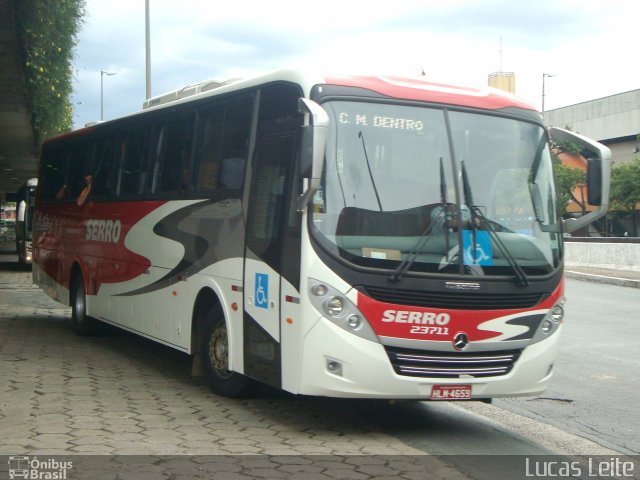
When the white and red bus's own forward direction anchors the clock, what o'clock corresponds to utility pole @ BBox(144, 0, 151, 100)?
The utility pole is roughly at 7 o'clock from the white and red bus.

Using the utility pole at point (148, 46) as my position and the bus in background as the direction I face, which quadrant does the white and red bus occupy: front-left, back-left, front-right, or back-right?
back-left

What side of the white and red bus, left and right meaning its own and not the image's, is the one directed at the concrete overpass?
back

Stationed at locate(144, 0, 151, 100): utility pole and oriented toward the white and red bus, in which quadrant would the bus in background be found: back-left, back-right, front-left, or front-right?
back-right

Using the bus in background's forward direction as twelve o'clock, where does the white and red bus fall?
The white and red bus is roughly at 12 o'clock from the bus in background.

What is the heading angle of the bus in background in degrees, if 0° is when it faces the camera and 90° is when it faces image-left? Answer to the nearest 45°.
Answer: approximately 0°

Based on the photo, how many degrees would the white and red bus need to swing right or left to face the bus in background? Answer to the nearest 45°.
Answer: approximately 180°
